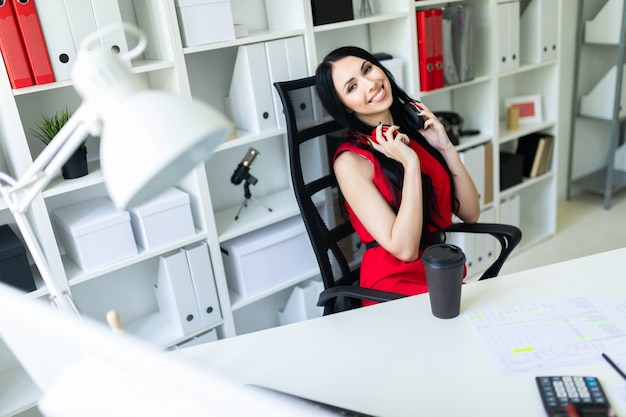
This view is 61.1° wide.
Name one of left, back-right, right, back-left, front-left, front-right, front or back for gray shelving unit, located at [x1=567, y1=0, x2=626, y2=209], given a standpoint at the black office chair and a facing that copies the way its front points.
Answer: left

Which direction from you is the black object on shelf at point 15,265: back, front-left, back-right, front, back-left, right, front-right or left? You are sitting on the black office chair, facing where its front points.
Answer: back-right

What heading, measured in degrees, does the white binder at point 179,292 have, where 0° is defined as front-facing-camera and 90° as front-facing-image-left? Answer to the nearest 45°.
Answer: approximately 315°

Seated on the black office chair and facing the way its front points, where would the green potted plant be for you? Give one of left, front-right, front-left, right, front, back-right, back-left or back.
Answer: back-right

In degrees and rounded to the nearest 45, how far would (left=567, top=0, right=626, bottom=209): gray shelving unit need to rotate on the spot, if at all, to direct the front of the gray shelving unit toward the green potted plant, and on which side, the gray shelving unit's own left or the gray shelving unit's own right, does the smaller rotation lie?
0° — it already faces it

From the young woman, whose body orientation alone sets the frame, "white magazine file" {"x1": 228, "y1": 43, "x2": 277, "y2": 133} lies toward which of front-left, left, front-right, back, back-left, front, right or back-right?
back
